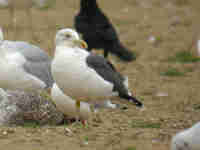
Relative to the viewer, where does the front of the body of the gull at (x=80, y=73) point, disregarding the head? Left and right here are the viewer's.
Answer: facing the viewer and to the left of the viewer

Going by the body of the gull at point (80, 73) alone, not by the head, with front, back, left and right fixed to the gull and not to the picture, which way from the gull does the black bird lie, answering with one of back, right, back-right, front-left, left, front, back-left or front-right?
back-right

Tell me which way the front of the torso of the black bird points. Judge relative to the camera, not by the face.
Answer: to the viewer's left

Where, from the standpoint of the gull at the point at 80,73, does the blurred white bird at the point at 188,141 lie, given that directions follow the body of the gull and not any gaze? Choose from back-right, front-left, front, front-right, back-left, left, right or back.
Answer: left

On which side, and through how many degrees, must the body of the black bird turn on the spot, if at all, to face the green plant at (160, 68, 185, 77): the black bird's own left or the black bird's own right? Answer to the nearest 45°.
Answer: approximately 180°

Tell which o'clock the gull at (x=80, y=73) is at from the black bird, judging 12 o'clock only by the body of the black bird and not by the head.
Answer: The gull is roughly at 9 o'clock from the black bird.

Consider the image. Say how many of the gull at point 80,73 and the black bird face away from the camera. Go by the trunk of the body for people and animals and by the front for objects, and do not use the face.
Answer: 0

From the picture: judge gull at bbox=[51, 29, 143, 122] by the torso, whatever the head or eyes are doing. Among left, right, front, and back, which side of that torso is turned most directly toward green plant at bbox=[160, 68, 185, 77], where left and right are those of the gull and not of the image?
back
